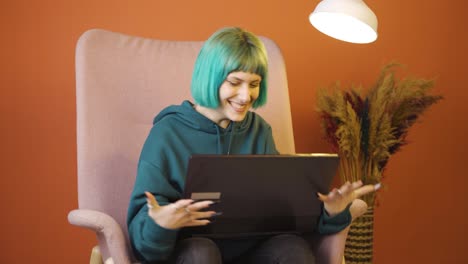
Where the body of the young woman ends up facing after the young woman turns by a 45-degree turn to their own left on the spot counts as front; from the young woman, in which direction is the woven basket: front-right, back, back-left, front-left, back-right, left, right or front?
front-left

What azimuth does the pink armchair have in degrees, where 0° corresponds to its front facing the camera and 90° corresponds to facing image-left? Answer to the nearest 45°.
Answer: approximately 315°

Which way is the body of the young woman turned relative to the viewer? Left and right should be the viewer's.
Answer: facing the viewer and to the right of the viewer
